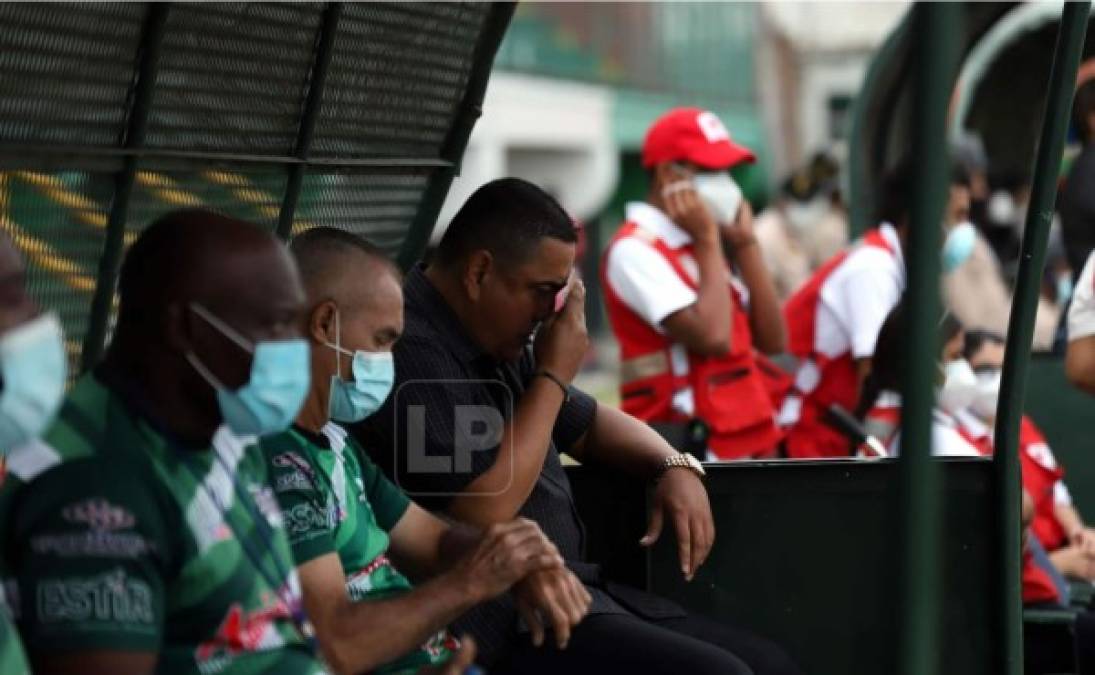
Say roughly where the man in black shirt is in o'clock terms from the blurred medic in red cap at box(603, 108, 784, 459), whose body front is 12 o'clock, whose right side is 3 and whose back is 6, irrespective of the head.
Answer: The man in black shirt is roughly at 2 o'clock from the blurred medic in red cap.

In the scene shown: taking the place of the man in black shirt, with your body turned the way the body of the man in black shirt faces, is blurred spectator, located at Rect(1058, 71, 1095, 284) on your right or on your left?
on your left

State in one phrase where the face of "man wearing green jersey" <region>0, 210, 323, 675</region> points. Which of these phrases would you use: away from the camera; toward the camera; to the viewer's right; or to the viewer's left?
to the viewer's right

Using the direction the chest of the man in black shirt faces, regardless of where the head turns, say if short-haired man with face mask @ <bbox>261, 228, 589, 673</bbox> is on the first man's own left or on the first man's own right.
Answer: on the first man's own right

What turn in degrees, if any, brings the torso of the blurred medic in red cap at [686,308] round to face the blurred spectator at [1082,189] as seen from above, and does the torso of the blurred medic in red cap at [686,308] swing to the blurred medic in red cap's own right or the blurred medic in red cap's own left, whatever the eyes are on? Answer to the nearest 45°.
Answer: approximately 90° to the blurred medic in red cap's own left

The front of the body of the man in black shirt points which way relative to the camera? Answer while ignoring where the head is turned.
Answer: to the viewer's right

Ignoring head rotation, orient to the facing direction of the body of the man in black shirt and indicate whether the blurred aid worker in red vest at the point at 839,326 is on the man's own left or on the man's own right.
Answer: on the man's own left
